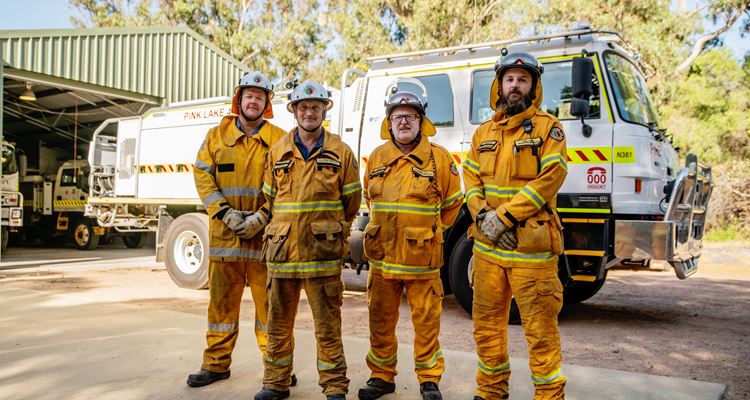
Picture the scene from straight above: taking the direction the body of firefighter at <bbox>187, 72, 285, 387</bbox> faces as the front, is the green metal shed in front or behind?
behind

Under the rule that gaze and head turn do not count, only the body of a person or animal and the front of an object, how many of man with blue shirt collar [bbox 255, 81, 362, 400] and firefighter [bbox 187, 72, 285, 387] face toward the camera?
2

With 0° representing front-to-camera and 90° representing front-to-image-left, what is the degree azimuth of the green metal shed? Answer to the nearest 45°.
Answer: approximately 315°

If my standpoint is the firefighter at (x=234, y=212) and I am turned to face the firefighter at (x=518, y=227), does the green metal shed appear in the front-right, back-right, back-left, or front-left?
back-left

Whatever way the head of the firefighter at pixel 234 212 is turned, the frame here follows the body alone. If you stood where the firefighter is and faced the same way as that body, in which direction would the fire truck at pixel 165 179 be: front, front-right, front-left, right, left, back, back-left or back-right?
back

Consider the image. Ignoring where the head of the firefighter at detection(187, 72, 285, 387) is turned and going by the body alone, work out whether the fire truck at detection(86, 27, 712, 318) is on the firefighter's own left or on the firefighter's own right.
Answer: on the firefighter's own left

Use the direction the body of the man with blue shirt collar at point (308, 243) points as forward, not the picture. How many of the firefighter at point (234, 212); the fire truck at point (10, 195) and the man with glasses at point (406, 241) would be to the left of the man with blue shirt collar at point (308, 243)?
1

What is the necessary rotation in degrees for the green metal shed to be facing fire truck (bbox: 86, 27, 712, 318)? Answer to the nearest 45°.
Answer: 0° — it already faces it
